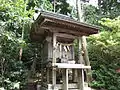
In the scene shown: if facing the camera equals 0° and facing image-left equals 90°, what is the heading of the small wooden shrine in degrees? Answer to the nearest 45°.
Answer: approximately 315°
